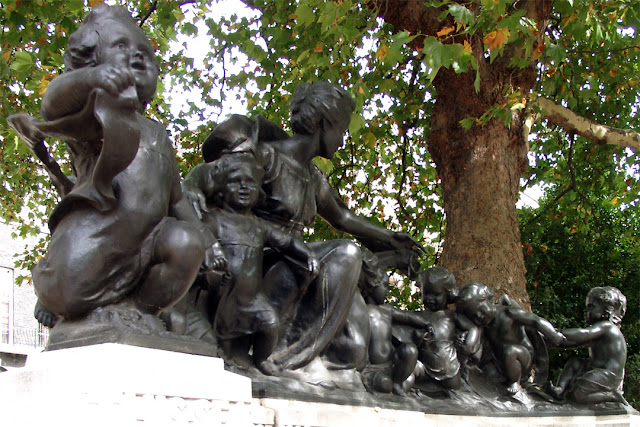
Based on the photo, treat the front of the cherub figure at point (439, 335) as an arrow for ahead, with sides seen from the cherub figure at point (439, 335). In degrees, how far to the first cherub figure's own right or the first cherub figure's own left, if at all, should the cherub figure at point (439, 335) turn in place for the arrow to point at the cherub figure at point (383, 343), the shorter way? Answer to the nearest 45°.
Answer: approximately 90° to the first cherub figure's own right

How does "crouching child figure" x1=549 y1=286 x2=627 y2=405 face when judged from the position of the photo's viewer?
facing to the left of the viewer

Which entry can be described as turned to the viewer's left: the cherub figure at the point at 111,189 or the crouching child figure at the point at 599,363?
the crouching child figure

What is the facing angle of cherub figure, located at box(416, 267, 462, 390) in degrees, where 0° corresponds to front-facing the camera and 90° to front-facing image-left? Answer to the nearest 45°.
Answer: approximately 45°

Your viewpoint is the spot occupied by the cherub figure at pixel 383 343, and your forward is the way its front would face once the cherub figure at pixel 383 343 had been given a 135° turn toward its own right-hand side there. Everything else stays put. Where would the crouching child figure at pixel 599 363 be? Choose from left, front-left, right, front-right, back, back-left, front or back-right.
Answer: back-right

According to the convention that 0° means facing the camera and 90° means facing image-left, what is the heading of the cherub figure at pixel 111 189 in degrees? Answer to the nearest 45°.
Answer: approximately 315°

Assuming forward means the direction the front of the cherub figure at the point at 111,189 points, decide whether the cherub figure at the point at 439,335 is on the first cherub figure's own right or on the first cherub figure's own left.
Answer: on the first cherub figure's own left

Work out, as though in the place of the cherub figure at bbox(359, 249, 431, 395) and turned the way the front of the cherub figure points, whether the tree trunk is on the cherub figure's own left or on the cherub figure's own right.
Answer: on the cherub figure's own left
